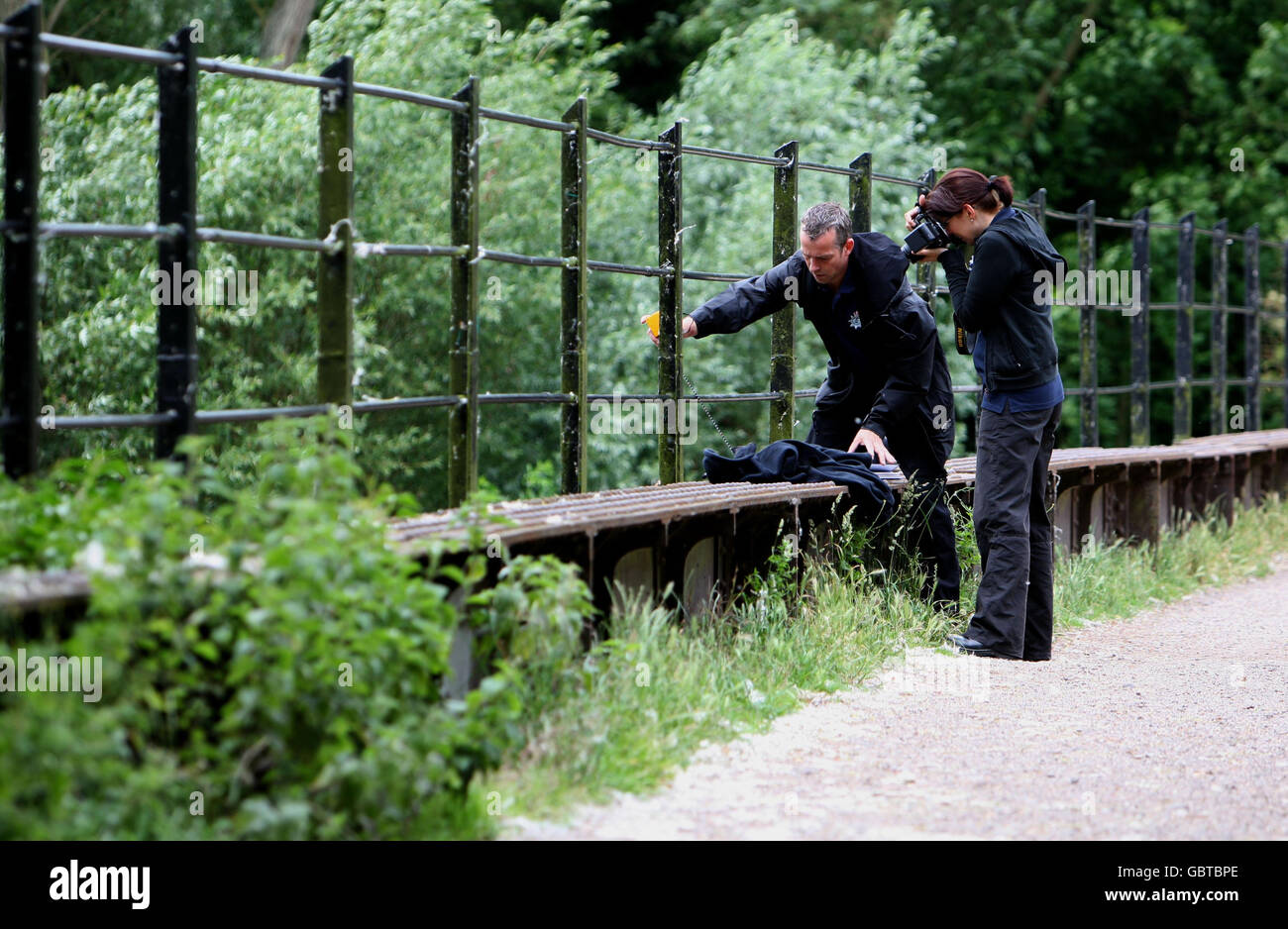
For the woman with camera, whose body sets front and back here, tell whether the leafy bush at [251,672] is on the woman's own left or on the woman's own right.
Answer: on the woman's own left

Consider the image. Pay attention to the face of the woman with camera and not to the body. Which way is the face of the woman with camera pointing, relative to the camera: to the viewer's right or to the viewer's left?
to the viewer's left

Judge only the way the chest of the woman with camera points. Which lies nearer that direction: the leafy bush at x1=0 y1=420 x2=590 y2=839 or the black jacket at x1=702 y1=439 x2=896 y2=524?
the black jacket

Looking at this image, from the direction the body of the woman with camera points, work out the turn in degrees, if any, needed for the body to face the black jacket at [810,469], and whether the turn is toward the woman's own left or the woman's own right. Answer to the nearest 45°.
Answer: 0° — they already face it

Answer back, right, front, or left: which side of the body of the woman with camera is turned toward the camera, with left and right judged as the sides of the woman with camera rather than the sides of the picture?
left
